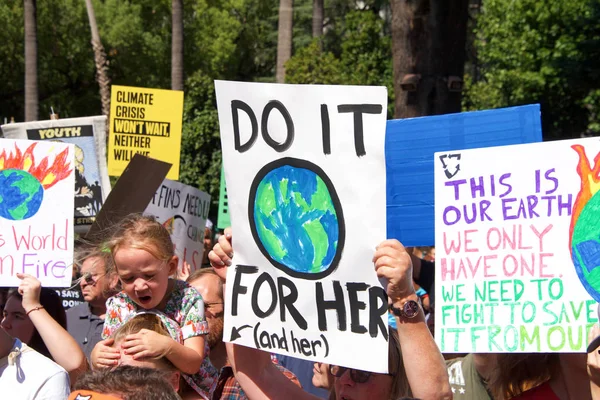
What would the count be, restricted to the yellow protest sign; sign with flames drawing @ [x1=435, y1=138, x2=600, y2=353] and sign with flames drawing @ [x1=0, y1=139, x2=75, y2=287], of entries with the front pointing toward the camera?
3

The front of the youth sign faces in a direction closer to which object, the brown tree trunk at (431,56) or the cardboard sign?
the cardboard sign

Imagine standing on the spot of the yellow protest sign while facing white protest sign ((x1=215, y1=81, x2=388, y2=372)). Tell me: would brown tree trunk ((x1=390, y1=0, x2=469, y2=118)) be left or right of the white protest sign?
left

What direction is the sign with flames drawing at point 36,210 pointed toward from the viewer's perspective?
toward the camera

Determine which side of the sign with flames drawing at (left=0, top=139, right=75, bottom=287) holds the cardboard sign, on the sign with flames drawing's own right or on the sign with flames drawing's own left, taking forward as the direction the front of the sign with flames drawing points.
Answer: on the sign with flames drawing's own left

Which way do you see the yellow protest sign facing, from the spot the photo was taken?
facing the viewer

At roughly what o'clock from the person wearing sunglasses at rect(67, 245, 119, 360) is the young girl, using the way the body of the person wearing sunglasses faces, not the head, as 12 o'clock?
The young girl is roughly at 10 o'clock from the person wearing sunglasses.

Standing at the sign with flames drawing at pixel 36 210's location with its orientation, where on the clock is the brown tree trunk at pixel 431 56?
The brown tree trunk is roughly at 8 o'clock from the sign with flames drawing.

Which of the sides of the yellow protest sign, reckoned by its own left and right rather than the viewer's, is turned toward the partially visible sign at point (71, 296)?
front

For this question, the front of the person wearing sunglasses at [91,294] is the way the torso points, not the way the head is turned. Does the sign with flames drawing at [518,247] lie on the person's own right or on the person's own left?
on the person's own left

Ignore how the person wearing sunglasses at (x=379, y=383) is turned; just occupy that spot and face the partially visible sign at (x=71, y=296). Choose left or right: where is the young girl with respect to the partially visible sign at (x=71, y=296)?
left

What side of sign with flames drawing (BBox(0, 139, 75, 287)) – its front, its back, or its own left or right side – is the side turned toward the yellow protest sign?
back

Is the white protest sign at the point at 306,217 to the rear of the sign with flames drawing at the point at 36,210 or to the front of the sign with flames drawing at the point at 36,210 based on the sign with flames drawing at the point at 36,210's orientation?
to the front

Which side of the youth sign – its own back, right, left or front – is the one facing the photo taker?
front
